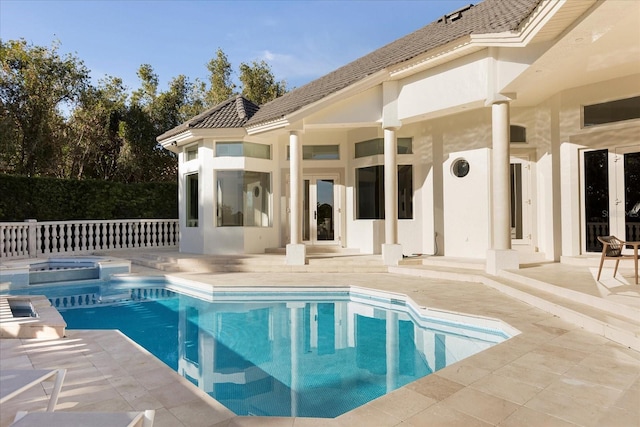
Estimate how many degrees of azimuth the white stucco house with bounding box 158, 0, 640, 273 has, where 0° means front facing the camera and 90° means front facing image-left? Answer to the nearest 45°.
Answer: approximately 45°

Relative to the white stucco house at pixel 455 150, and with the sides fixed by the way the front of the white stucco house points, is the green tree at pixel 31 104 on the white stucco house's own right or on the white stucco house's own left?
on the white stucco house's own right

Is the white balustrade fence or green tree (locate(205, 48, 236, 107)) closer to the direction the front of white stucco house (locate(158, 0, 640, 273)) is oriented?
the white balustrade fence

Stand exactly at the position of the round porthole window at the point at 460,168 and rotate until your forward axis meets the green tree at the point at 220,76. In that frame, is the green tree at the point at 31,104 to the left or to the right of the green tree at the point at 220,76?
left

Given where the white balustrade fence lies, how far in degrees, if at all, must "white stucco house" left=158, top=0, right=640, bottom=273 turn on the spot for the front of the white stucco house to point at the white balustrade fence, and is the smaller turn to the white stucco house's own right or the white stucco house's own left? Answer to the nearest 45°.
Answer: approximately 45° to the white stucco house's own right

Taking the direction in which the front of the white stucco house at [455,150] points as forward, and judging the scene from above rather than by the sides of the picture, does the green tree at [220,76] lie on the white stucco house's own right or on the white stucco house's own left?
on the white stucco house's own right

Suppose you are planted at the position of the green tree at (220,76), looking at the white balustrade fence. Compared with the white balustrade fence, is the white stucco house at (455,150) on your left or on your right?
left
